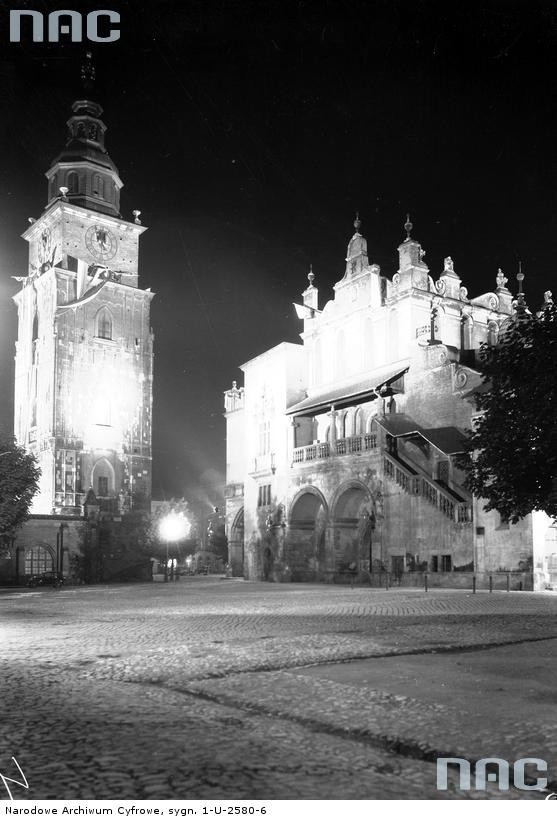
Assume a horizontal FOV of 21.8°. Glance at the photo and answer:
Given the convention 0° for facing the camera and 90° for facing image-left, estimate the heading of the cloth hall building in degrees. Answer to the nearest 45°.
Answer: approximately 45°

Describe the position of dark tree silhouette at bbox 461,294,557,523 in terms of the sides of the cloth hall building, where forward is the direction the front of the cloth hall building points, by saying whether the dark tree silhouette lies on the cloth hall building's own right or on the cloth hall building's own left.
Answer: on the cloth hall building's own left
